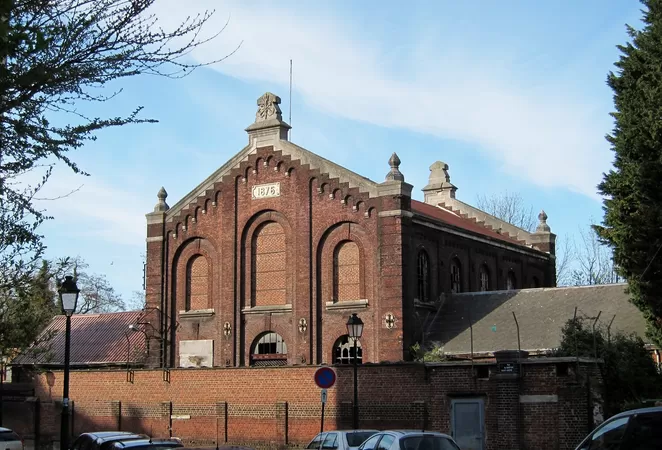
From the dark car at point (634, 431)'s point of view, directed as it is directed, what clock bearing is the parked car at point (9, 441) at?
The parked car is roughly at 1 o'clock from the dark car.

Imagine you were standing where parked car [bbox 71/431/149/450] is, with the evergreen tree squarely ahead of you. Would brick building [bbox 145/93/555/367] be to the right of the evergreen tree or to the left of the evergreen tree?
left

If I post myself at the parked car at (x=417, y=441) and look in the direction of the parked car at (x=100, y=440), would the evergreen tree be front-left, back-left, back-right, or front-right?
back-right

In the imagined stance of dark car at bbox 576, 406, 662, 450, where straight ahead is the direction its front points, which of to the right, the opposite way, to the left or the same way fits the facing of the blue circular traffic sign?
to the left

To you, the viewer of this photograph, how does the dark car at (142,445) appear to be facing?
facing to the left of the viewer

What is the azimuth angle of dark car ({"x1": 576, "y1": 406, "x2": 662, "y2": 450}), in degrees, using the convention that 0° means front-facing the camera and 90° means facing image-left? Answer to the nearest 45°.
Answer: approximately 90°

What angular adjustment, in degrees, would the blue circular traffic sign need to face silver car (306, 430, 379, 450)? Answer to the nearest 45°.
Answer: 0° — it already faces it

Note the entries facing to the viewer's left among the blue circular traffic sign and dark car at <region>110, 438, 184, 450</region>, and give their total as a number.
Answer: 1

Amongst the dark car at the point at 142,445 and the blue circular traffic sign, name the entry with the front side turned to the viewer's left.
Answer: the dark car

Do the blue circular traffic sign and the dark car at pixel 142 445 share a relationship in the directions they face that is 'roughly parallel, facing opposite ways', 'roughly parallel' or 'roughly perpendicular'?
roughly perpendicular

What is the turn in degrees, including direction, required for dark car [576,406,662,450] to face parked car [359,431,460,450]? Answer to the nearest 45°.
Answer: approximately 45° to its right

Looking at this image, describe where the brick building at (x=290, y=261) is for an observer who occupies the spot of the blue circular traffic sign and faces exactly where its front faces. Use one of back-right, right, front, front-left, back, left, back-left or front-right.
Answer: back

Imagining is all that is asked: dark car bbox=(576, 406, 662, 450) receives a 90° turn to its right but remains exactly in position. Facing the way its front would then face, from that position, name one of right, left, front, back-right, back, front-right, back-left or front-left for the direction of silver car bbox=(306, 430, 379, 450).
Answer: front-left

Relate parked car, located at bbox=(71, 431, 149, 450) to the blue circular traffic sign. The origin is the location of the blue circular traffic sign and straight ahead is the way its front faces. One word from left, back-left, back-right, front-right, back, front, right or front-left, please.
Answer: front-right

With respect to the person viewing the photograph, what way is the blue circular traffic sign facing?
facing the viewer
